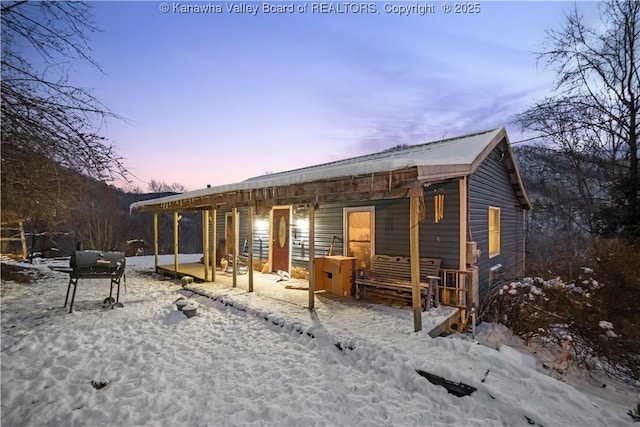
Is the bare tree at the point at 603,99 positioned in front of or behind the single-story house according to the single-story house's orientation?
behind

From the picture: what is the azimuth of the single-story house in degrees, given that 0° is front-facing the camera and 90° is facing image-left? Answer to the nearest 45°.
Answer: approximately 45°

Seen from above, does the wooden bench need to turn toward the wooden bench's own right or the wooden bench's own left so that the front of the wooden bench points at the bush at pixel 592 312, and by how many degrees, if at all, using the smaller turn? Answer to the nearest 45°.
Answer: approximately 135° to the wooden bench's own left

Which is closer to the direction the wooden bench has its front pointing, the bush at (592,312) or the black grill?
the black grill

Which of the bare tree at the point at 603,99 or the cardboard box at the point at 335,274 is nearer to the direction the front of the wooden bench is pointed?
the cardboard box

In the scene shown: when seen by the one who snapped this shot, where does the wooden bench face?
facing the viewer and to the left of the viewer

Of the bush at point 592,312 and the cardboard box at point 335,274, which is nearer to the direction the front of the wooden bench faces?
the cardboard box

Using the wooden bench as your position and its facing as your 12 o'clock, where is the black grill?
The black grill is roughly at 1 o'clock from the wooden bench.

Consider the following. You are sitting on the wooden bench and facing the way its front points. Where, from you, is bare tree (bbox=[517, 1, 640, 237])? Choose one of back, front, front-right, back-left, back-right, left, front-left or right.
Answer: back

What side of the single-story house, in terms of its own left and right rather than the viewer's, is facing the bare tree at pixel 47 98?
front

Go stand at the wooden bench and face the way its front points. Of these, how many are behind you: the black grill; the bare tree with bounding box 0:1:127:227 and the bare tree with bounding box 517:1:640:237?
1

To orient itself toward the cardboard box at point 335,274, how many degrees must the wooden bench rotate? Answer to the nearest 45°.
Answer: approximately 45° to its right

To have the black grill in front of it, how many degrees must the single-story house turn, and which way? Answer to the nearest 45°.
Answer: approximately 45° to its right
